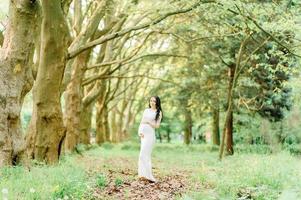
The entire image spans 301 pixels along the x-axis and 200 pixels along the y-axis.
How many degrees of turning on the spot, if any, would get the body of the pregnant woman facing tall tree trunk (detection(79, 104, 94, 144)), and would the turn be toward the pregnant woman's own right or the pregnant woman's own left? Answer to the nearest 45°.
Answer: approximately 135° to the pregnant woman's own right

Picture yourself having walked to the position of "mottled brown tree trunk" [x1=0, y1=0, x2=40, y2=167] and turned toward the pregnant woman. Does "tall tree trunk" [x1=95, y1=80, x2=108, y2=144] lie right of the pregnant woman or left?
left

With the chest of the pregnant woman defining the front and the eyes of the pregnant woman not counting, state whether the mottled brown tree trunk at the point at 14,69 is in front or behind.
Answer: in front

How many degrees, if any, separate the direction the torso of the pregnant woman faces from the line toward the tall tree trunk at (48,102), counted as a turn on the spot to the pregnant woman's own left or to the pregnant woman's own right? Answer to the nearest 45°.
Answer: approximately 45° to the pregnant woman's own right

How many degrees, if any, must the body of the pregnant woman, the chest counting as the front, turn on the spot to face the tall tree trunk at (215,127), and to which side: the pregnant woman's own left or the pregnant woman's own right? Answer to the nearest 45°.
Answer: approximately 135° to the pregnant woman's own right

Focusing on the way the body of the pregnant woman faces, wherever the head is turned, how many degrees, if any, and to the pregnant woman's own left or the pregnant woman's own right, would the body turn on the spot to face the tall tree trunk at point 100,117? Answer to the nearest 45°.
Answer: approximately 135° to the pregnant woman's own right

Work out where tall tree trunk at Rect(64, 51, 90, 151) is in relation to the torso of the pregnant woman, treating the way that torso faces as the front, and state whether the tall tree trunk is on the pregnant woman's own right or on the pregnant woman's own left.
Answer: on the pregnant woman's own right

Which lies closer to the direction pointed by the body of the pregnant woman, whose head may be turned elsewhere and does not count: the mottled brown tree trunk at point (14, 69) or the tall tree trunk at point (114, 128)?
the mottled brown tree trunk

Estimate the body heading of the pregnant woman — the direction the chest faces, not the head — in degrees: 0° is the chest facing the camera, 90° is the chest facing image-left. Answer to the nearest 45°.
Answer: approximately 45°
